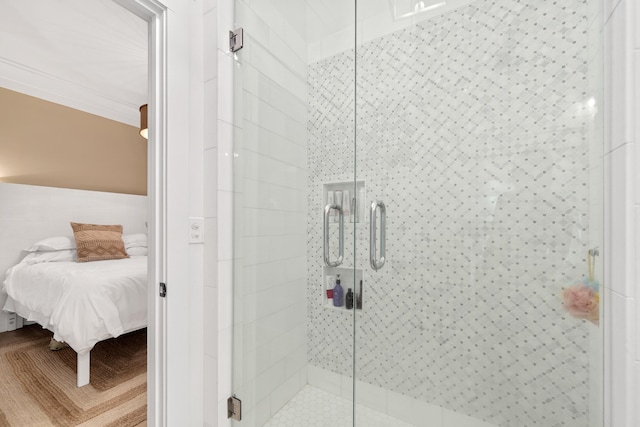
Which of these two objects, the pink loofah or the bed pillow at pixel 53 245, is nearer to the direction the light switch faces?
the pink loofah

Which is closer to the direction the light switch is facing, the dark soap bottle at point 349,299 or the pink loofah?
the pink loofah

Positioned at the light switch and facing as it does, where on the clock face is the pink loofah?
The pink loofah is roughly at 10 o'clock from the light switch.

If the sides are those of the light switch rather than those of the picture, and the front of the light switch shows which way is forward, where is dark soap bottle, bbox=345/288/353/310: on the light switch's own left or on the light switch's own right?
on the light switch's own left

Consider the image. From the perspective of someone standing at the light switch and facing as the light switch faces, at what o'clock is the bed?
The bed is roughly at 5 o'clock from the light switch.

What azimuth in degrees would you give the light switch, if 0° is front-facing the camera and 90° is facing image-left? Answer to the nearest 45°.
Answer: approximately 0°

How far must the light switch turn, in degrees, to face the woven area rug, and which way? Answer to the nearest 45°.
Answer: approximately 135° to its right

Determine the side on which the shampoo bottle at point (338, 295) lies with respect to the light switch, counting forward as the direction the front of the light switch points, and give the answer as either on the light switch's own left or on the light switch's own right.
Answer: on the light switch's own left

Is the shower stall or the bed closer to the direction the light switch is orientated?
the shower stall

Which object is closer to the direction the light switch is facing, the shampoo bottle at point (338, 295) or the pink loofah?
the pink loofah

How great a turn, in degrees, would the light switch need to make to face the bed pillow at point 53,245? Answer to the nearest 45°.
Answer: approximately 135° to its right
